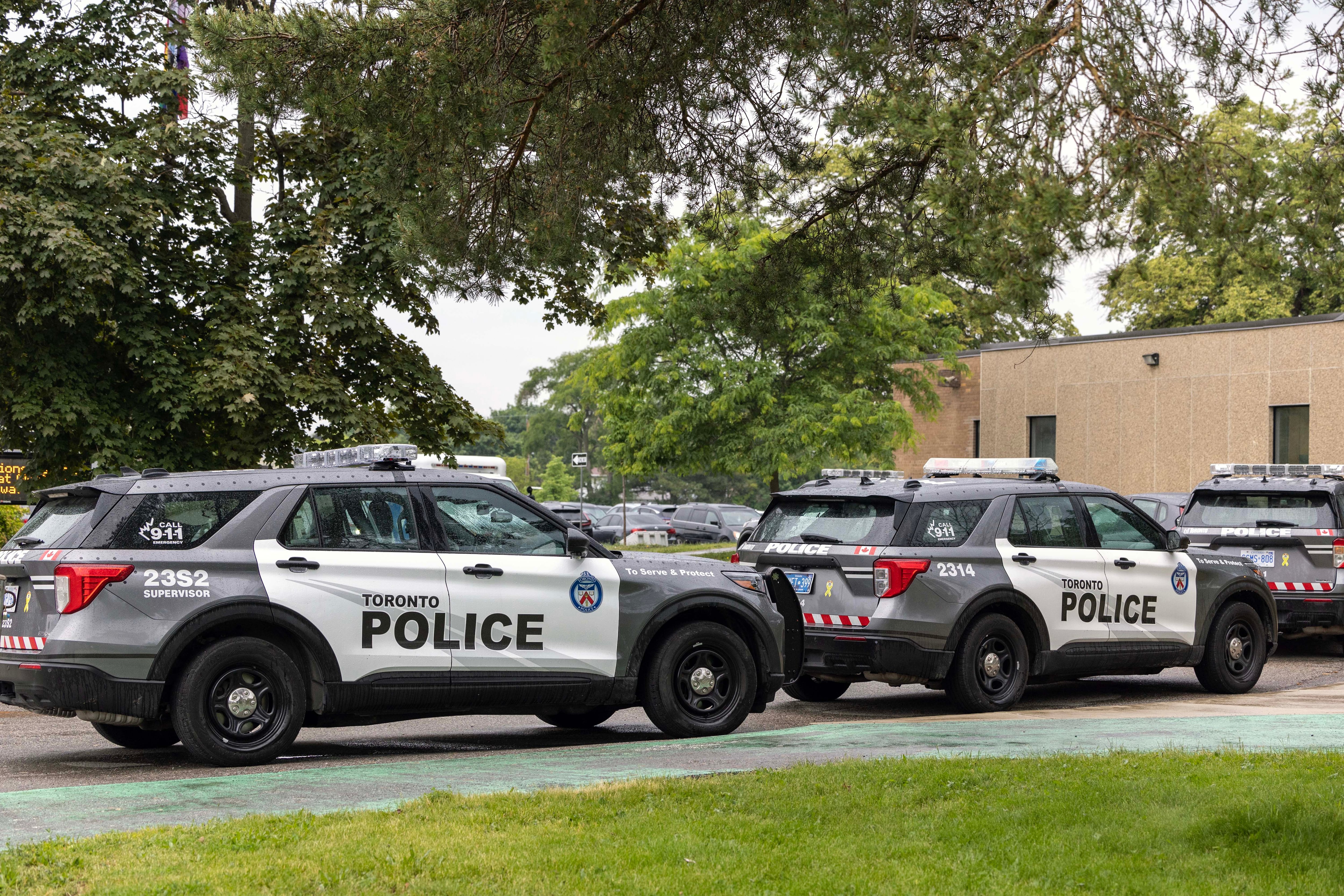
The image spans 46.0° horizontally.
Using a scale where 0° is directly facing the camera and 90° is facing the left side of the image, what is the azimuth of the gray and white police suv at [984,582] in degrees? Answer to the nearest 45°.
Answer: approximately 225°

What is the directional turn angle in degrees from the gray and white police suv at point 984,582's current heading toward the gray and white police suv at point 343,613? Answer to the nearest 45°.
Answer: approximately 180°

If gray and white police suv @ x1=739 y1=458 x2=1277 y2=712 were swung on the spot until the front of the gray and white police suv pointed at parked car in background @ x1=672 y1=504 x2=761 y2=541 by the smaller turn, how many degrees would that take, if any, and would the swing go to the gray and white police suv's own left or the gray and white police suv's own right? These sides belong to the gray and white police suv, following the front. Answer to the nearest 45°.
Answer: approximately 45° to the gray and white police suv's own left

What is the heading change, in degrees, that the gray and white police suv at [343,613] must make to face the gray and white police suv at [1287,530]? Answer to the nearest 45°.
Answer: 0° — it already faces it

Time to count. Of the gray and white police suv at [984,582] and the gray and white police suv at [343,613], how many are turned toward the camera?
0

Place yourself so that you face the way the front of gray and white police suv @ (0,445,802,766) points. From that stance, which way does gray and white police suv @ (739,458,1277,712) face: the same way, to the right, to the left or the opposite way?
the same way

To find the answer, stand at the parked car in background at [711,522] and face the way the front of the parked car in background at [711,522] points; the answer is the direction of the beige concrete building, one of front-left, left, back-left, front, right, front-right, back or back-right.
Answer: front

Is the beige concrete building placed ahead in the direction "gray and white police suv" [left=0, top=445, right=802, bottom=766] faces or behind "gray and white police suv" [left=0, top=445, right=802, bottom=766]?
ahead

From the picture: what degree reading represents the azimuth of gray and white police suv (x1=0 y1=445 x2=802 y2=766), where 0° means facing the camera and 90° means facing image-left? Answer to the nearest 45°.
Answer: approximately 225°

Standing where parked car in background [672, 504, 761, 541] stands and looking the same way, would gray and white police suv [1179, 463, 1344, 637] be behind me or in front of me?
in front

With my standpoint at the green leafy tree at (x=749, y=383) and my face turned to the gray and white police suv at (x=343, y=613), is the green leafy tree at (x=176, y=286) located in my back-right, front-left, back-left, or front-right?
front-right

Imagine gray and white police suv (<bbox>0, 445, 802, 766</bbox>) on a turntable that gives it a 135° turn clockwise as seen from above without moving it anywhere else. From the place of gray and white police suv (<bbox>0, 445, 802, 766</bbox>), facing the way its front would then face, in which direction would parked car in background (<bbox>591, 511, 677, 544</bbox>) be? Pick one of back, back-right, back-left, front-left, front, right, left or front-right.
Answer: back
